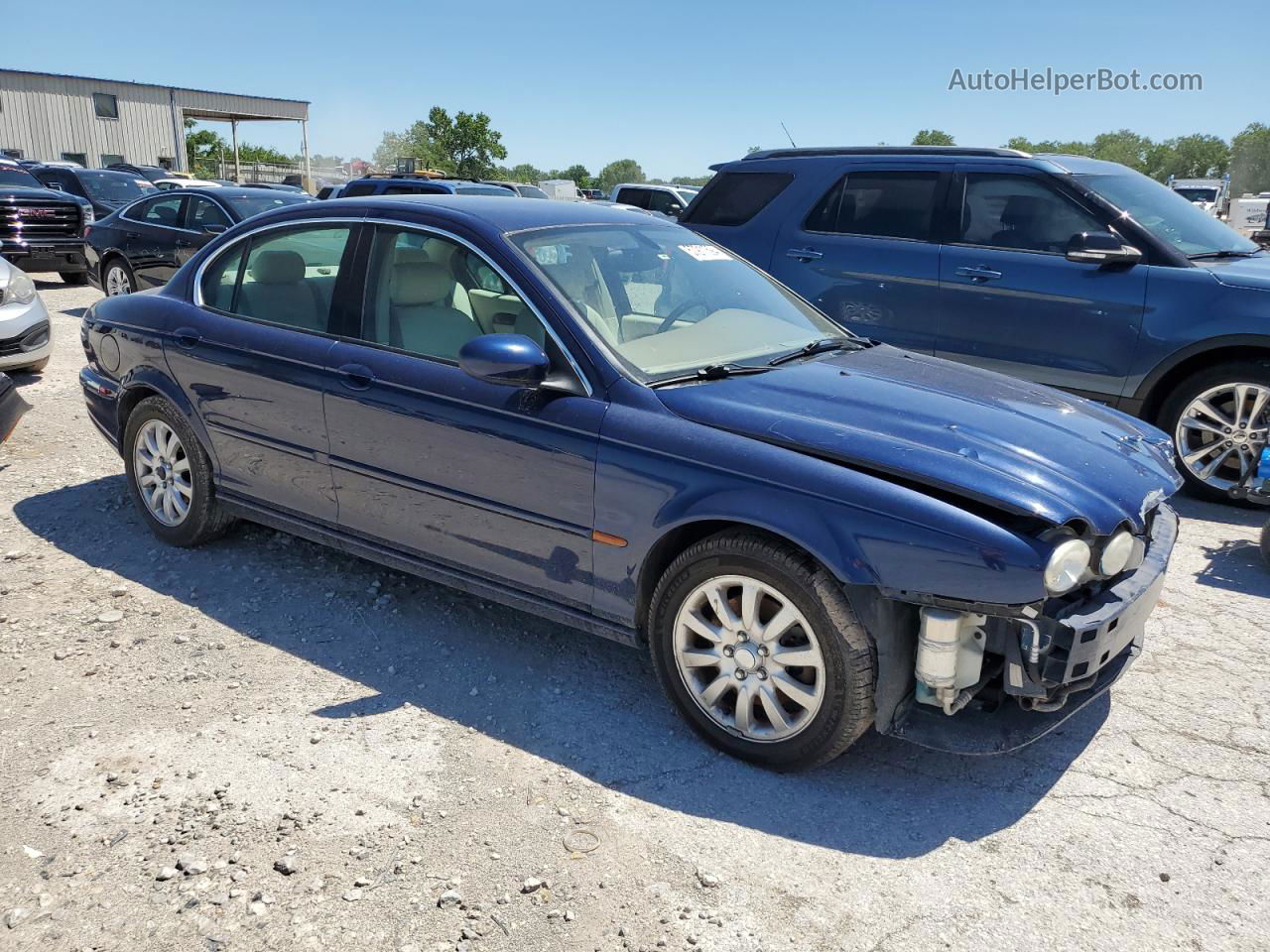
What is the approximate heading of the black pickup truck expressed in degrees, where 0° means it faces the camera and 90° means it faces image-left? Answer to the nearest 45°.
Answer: approximately 315°

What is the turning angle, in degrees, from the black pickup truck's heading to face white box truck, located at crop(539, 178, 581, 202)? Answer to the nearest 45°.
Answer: approximately 90° to its left

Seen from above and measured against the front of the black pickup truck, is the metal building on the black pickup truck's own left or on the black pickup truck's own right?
on the black pickup truck's own left

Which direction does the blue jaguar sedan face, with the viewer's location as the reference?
facing the viewer and to the right of the viewer

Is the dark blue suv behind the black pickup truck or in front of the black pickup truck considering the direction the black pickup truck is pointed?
in front

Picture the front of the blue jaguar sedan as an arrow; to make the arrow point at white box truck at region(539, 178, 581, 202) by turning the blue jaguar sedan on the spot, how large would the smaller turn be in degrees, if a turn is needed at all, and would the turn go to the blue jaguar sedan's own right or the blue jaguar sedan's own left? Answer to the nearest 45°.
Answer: approximately 135° to the blue jaguar sedan's own left

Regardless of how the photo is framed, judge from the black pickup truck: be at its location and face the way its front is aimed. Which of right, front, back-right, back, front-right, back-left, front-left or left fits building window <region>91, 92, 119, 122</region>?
back-left

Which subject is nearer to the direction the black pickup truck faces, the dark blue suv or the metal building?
the dark blue suv

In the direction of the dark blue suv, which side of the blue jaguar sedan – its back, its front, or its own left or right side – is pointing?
left

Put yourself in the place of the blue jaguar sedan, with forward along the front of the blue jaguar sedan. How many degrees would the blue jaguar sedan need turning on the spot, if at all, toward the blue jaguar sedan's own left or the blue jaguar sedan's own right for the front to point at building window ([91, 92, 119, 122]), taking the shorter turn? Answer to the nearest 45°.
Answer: approximately 180°

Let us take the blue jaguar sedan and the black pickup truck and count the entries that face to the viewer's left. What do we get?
0
